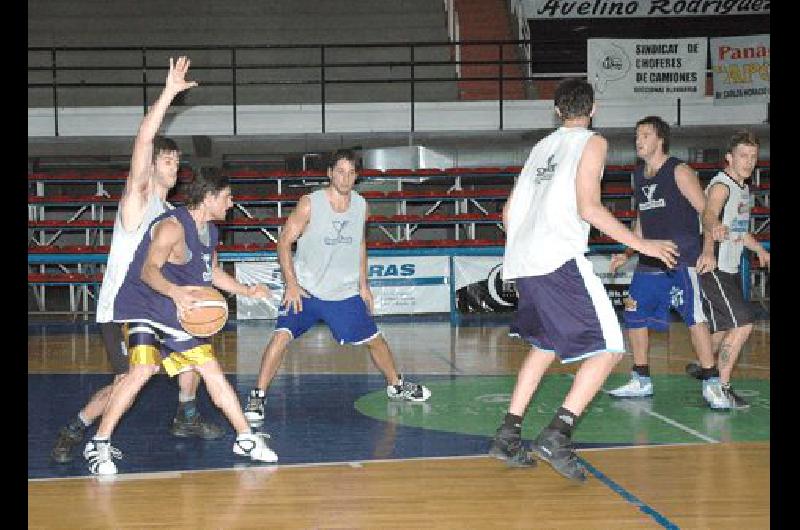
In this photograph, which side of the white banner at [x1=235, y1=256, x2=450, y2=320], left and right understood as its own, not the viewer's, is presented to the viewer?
front

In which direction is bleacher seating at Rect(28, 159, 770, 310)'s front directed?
toward the camera

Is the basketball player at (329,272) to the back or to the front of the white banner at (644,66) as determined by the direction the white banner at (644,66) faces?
to the front

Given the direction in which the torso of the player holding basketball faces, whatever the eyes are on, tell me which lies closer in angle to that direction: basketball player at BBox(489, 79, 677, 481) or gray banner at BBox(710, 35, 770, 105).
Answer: the basketball player

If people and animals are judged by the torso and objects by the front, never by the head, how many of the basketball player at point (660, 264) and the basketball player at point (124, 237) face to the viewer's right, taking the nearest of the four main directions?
1

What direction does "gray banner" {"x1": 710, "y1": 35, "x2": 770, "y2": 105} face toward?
toward the camera

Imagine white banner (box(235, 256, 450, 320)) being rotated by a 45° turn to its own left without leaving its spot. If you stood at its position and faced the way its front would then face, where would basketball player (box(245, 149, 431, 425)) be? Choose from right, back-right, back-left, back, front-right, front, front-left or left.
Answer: front-right

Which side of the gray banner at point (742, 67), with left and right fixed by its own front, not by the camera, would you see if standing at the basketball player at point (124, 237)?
front

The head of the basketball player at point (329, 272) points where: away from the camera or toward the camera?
toward the camera

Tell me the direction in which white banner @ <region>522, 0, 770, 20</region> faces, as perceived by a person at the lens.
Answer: facing the viewer

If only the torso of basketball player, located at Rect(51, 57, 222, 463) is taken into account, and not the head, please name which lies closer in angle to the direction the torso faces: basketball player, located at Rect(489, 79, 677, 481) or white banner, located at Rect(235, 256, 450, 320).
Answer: the basketball player

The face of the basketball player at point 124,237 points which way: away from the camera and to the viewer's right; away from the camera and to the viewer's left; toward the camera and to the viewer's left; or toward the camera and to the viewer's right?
toward the camera and to the viewer's right

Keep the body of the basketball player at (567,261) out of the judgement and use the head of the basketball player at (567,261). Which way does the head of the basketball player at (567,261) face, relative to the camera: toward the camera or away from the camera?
away from the camera

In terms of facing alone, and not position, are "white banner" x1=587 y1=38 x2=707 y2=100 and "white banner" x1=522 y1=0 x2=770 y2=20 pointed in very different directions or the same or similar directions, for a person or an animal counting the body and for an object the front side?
same or similar directions

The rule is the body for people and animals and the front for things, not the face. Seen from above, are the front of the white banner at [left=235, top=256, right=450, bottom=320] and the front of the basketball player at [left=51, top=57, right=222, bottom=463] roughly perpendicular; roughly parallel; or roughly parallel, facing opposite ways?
roughly perpendicular

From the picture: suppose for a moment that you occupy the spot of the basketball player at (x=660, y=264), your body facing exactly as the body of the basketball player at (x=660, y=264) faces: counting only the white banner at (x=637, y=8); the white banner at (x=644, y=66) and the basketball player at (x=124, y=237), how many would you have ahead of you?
1

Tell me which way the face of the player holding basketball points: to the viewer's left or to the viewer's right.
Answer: to the viewer's right

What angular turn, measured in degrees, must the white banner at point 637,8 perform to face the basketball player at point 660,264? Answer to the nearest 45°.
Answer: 0° — it already faces them

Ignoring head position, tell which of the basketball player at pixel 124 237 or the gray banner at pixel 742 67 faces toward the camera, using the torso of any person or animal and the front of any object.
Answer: the gray banner

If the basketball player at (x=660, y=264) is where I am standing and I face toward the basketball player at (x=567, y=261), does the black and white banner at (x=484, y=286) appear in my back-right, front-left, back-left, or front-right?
back-right

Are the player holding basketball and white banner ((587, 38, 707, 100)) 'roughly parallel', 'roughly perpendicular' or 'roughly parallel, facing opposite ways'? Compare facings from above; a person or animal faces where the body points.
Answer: roughly perpendicular

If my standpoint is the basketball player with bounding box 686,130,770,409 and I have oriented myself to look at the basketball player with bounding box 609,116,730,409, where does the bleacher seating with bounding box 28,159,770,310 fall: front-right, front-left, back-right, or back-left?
front-right

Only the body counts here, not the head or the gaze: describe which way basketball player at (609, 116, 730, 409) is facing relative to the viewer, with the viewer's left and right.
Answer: facing the viewer and to the left of the viewer
